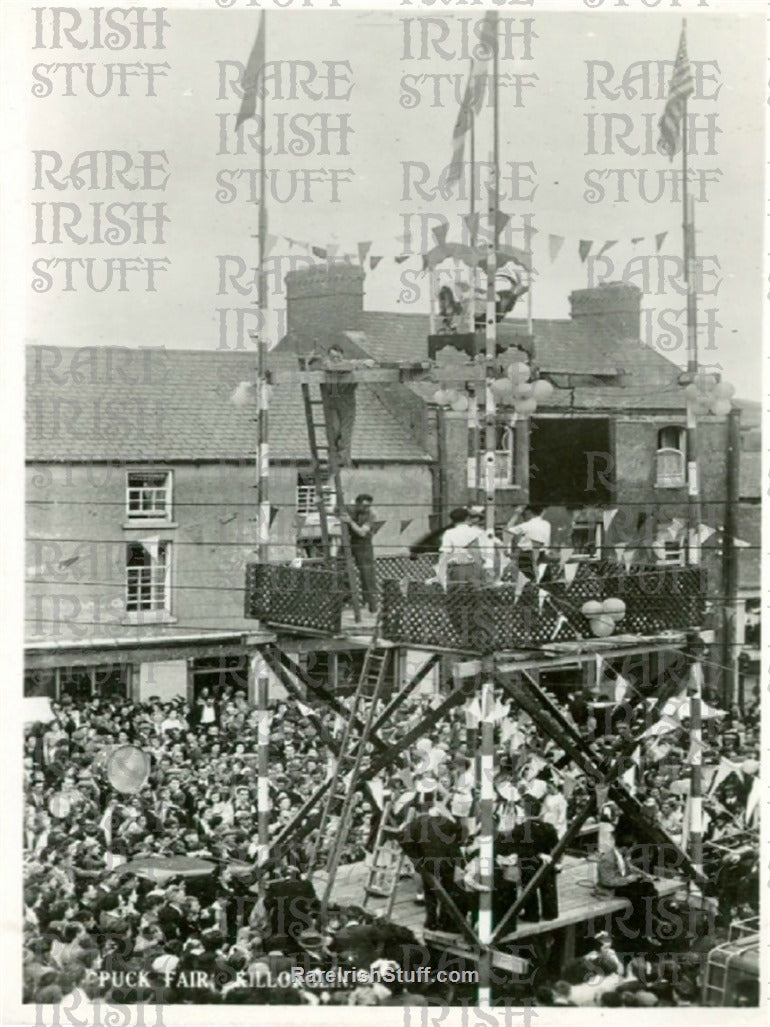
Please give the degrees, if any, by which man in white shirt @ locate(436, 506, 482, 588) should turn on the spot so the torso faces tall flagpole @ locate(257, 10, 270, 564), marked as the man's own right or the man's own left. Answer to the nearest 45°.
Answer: approximately 45° to the man's own left

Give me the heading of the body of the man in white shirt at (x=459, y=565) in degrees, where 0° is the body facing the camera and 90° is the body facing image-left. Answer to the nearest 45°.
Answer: approximately 180°

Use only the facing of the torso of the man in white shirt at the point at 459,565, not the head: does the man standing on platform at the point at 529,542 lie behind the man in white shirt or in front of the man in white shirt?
in front
